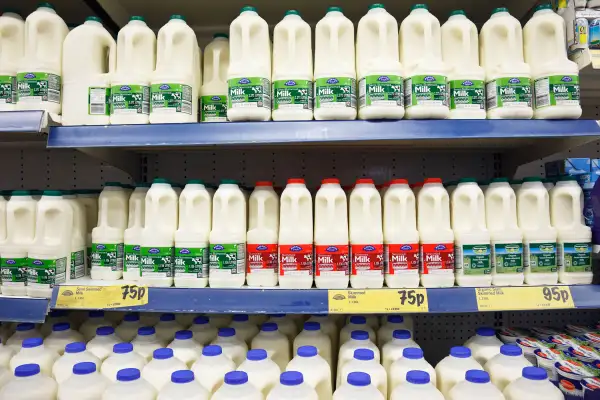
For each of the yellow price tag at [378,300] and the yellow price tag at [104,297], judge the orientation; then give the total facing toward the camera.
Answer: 2

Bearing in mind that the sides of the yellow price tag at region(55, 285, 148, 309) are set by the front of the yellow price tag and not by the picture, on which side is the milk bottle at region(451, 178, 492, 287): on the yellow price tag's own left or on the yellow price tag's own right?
on the yellow price tag's own left

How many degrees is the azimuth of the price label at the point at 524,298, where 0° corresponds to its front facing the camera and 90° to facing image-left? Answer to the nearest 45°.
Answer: approximately 0°

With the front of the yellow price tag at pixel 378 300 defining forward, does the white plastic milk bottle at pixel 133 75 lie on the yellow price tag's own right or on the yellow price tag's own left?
on the yellow price tag's own right
